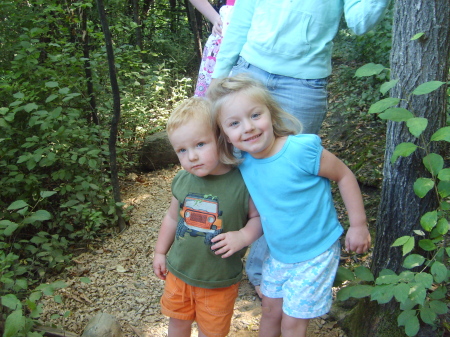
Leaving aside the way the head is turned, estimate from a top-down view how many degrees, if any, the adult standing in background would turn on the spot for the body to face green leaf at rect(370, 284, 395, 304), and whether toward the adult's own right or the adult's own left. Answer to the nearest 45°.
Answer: approximately 45° to the adult's own left

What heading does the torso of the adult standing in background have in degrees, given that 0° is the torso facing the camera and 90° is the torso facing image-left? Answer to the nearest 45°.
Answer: approximately 0°

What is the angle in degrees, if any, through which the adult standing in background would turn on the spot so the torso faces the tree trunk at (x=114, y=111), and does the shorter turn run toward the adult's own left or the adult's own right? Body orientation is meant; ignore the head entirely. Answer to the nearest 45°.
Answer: approximately 135° to the adult's own right

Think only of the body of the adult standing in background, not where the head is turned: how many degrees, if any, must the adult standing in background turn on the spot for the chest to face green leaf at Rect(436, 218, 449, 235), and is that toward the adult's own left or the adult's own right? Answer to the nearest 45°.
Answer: approximately 45° to the adult's own left

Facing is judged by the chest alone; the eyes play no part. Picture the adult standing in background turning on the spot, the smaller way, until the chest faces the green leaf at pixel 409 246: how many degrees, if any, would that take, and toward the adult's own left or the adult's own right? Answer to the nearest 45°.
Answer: approximately 45° to the adult's own left
